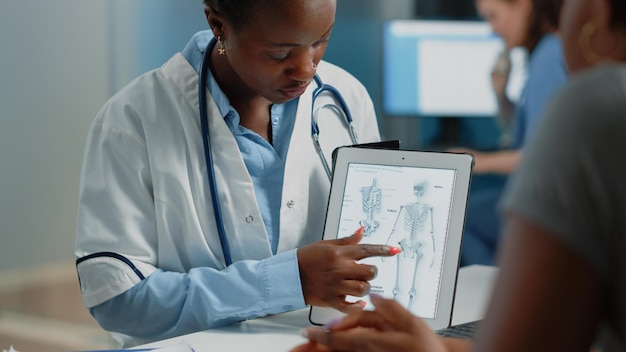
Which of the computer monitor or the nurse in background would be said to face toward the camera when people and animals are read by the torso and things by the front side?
the computer monitor

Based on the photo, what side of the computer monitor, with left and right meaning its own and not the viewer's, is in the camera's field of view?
front

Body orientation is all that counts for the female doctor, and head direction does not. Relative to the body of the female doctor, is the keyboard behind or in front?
in front

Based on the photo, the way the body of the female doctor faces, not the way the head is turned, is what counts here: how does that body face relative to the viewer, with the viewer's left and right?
facing the viewer and to the right of the viewer

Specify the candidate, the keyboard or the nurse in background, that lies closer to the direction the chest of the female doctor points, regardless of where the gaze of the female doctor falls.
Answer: the keyboard

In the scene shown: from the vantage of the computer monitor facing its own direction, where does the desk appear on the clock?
The desk is roughly at 12 o'clock from the computer monitor.

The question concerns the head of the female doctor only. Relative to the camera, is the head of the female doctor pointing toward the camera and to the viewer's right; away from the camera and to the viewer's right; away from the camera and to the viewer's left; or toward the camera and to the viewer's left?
toward the camera and to the viewer's right

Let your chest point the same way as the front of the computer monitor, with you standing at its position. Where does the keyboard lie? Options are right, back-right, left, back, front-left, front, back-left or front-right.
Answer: front

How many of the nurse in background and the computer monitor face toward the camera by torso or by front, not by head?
1

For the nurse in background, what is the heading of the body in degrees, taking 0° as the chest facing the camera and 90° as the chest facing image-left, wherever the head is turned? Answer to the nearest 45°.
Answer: approximately 90°

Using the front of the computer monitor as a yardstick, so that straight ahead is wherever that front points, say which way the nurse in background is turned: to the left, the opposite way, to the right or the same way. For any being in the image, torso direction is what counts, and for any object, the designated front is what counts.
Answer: to the right

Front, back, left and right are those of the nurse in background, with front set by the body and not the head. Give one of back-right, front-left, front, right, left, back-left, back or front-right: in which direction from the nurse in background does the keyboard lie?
left

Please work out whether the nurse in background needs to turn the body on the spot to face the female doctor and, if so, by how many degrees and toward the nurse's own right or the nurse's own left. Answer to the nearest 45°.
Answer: approximately 90° to the nurse's own left

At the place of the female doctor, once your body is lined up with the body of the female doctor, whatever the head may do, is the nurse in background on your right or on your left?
on your left
